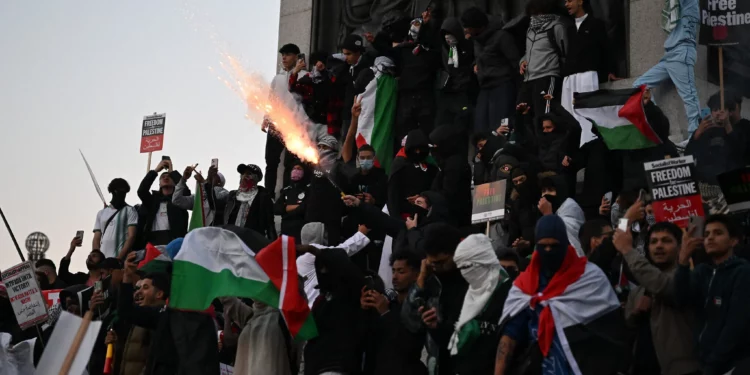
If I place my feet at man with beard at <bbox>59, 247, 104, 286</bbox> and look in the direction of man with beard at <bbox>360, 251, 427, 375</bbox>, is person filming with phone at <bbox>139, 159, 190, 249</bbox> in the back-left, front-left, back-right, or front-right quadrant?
front-left

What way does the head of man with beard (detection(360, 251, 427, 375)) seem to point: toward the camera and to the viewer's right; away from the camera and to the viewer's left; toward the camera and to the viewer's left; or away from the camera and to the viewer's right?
toward the camera and to the viewer's left

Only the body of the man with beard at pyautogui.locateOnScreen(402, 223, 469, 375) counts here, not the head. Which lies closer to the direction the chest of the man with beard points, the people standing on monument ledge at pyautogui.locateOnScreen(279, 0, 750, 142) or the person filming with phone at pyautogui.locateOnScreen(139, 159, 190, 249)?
the person filming with phone

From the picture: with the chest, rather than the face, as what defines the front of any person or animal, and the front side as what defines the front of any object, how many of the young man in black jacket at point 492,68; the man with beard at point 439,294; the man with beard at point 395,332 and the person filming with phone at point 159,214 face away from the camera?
0

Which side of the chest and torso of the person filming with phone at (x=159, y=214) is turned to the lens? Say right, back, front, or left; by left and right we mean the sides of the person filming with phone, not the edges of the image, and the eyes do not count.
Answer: front

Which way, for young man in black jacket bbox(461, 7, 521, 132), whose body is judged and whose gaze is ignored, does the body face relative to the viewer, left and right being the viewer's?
facing the viewer and to the left of the viewer

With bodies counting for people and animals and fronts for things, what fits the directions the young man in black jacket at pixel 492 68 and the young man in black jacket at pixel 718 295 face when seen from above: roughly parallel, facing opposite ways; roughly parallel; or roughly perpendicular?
roughly parallel
